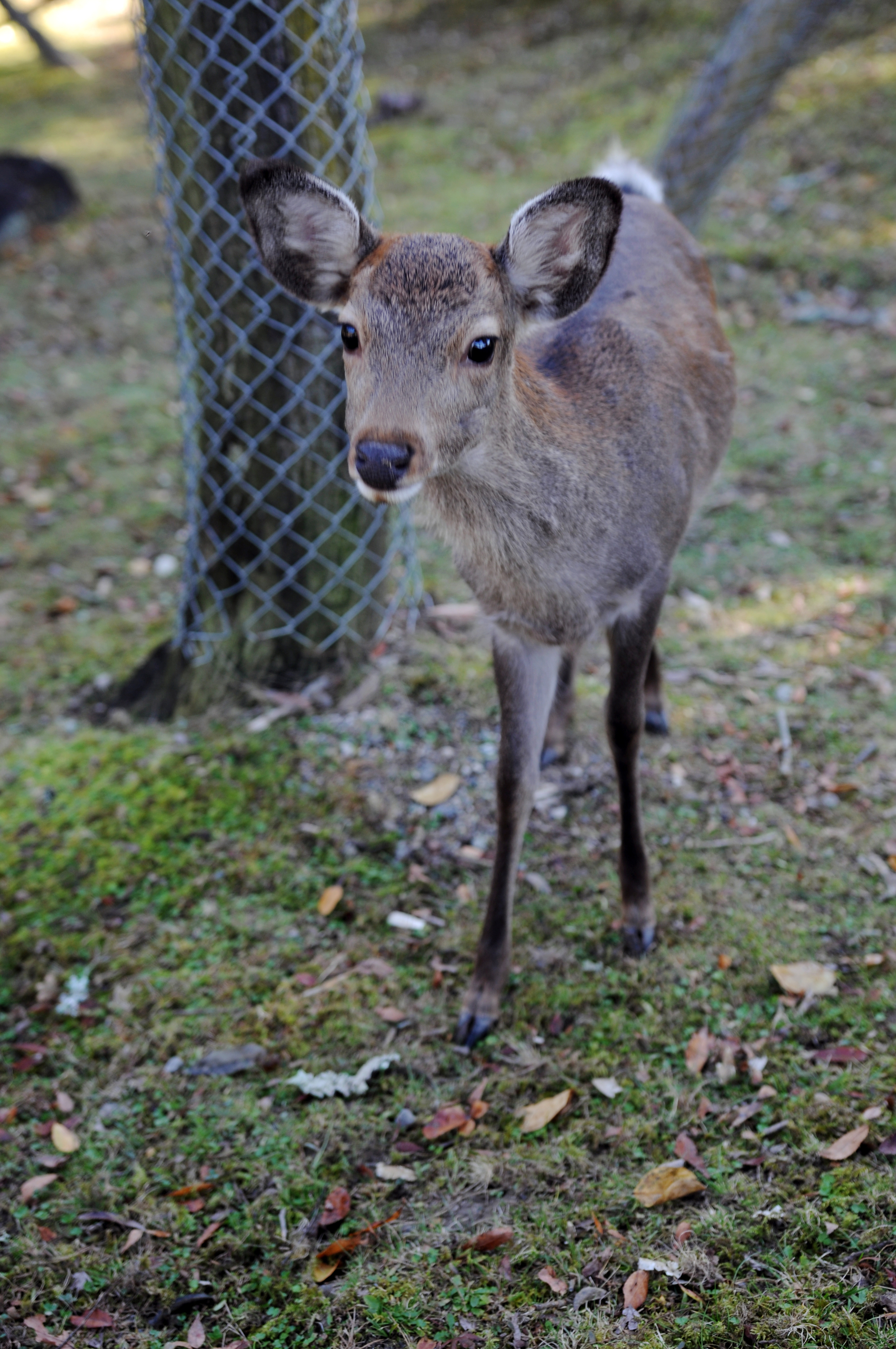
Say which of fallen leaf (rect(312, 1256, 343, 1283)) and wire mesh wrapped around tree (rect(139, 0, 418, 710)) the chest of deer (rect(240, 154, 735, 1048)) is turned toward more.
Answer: the fallen leaf

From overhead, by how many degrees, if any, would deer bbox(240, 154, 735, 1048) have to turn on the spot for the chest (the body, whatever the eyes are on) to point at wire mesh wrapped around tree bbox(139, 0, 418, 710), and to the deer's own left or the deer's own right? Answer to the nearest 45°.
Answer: approximately 90° to the deer's own right

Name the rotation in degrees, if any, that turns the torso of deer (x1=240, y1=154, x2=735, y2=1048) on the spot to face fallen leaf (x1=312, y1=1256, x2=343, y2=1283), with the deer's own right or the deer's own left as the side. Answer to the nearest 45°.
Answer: approximately 45° to the deer's own left

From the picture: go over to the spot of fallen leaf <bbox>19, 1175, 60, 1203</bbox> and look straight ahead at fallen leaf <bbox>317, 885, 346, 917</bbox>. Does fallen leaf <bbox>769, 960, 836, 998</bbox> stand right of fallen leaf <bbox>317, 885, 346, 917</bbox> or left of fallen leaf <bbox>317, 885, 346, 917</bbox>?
right

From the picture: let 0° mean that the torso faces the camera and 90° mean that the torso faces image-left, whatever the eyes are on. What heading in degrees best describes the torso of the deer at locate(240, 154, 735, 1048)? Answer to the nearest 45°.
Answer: approximately 45°
